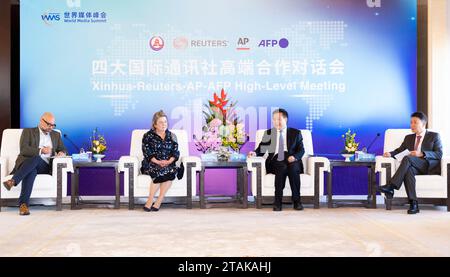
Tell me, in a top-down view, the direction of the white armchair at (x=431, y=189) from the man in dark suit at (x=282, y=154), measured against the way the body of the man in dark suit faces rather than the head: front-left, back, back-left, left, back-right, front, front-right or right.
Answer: left

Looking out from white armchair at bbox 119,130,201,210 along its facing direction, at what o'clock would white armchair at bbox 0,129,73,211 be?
white armchair at bbox 0,129,73,211 is roughly at 3 o'clock from white armchair at bbox 119,130,201,210.

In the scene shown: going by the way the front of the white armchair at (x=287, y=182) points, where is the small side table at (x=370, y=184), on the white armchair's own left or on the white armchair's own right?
on the white armchair's own left

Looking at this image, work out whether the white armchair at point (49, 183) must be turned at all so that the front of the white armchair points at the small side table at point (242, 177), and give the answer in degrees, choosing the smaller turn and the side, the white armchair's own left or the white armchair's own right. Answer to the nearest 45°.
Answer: approximately 90° to the white armchair's own left

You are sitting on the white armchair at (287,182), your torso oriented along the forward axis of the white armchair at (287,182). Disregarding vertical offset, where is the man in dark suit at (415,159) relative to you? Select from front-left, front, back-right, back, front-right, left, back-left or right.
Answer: left

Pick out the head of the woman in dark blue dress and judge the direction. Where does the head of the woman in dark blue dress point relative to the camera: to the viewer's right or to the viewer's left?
to the viewer's right

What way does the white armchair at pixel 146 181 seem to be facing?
toward the camera

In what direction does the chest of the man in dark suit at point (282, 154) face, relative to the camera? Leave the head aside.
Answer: toward the camera

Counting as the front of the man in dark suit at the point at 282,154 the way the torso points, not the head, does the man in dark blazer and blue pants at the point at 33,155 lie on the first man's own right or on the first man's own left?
on the first man's own right

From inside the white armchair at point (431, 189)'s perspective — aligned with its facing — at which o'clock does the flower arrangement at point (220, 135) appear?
The flower arrangement is roughly at 3 o'clock from the white armchair.

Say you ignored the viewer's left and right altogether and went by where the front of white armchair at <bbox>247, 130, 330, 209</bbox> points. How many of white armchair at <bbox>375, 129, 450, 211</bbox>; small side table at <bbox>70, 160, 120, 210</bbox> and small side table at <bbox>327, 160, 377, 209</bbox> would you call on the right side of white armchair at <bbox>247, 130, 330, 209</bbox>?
1

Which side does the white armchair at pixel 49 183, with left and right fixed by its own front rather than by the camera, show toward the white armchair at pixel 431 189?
left

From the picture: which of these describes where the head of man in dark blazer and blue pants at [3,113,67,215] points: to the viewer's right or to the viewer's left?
to the viewer's right
